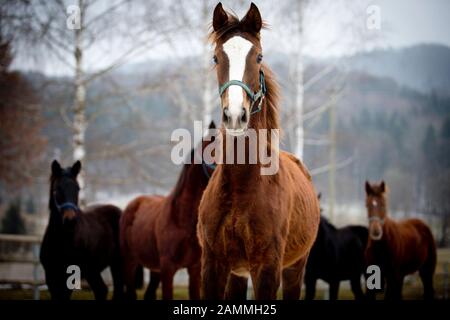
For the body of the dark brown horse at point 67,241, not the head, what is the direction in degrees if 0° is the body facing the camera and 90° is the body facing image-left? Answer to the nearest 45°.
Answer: approximately 45°

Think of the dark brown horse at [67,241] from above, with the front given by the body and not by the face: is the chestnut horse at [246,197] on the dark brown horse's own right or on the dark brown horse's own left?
on the dark brown horse's own left

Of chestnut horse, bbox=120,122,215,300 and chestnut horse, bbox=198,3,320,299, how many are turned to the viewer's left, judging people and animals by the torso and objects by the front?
0

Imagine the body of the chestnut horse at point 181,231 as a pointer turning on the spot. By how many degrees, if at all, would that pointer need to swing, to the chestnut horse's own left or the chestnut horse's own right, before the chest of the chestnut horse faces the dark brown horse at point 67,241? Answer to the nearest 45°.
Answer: approximately 180°

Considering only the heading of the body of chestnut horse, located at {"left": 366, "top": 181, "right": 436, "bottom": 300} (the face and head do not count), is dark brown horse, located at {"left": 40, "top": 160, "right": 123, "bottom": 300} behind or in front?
in front

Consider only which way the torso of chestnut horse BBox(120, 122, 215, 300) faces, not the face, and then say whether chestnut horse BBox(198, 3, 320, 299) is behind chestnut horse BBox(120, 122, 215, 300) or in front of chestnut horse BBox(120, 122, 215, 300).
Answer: in front

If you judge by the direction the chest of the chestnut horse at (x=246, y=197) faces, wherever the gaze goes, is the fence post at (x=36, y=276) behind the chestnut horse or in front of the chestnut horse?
behind

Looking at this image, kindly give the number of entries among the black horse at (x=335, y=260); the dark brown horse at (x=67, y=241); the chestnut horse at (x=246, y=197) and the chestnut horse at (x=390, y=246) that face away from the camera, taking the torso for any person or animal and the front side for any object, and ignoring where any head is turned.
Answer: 0

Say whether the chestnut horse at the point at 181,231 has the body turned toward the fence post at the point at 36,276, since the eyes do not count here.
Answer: no

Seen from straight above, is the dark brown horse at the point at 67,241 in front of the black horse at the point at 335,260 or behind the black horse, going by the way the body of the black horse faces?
in front

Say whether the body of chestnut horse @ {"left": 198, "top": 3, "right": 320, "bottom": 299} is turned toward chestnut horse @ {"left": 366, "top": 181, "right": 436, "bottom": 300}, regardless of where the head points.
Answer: no

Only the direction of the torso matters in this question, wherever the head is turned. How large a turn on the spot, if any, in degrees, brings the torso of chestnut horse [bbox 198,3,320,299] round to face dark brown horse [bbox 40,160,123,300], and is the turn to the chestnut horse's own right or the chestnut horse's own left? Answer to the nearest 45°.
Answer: approximately 135° to the chestnut horse's own right

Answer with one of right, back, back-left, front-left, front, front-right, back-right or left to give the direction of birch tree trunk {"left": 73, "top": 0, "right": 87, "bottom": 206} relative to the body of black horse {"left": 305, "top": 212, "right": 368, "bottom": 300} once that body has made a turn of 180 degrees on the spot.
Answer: back-left

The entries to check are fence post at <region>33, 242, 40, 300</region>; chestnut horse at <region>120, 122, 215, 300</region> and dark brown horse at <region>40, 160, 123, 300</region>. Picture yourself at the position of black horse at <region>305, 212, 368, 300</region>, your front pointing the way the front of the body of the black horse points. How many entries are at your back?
0

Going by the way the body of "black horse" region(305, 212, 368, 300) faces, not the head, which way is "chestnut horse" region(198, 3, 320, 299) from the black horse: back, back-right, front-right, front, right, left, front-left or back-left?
front-left

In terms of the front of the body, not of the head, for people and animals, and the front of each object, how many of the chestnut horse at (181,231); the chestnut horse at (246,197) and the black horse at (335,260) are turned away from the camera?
0

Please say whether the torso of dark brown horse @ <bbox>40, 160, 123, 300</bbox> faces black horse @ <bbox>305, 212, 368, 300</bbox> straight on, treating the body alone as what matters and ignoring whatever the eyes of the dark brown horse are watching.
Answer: no

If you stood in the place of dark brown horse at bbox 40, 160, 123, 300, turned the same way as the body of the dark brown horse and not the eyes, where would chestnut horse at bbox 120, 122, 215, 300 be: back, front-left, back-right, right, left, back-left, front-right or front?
left

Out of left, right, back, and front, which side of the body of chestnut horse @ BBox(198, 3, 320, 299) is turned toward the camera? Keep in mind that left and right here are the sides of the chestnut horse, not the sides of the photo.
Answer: front

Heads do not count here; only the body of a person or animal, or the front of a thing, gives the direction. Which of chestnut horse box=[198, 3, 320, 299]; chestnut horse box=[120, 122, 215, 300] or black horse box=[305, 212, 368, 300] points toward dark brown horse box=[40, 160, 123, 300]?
the black horse
